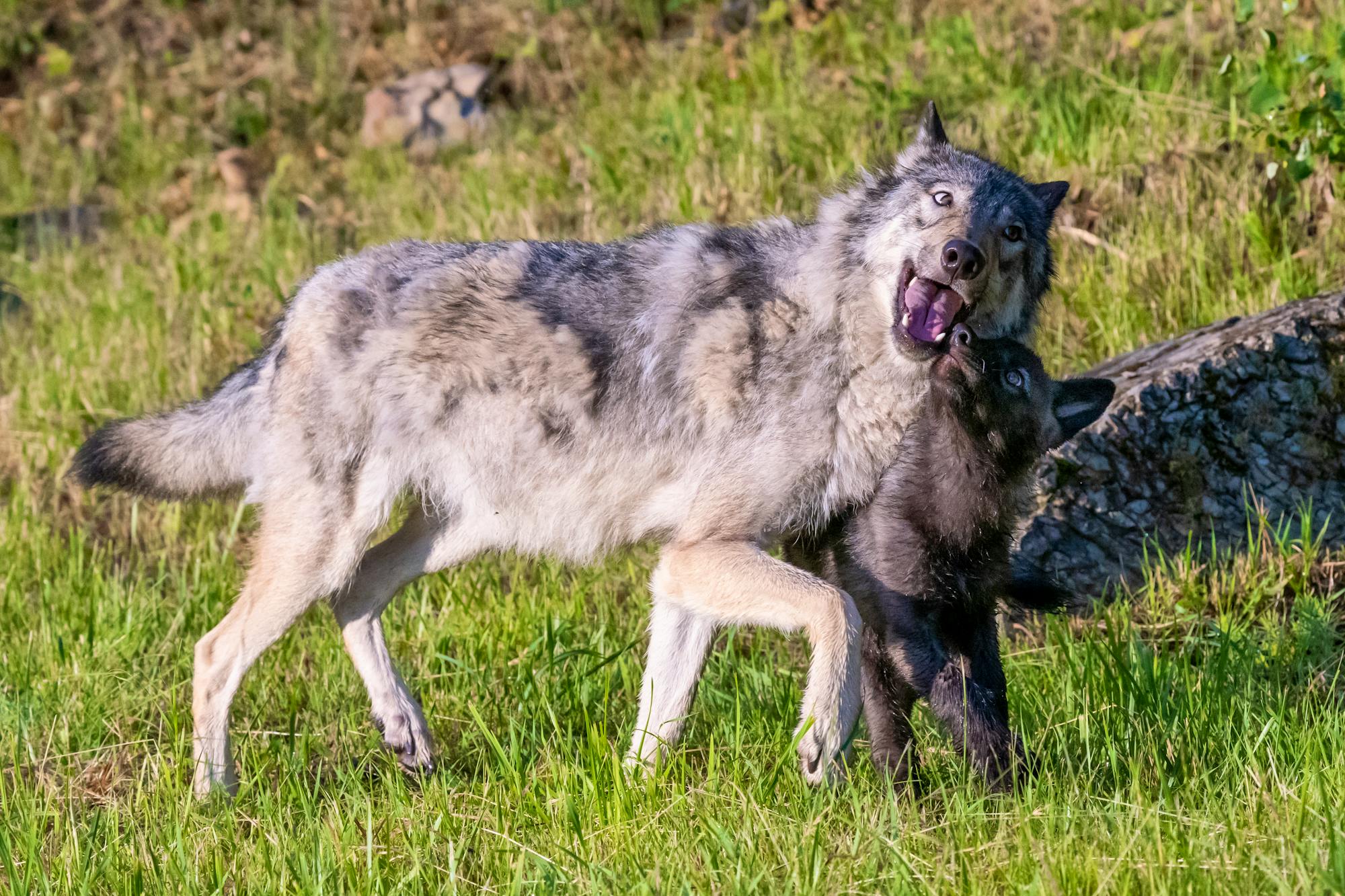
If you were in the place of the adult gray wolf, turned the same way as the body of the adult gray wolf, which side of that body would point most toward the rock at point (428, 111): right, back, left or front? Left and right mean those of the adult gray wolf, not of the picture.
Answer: left

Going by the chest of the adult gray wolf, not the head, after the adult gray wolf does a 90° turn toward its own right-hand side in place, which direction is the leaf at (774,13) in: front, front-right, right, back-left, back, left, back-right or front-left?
back

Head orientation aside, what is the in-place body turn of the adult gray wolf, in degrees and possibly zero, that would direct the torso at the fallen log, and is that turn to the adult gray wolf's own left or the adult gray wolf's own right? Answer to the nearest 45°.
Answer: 0° — it already faces it

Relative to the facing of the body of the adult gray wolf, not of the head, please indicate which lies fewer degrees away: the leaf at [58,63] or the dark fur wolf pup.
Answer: the dark fur wolf pup

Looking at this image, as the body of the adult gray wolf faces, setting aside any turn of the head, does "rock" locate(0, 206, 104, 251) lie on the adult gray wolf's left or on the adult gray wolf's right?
on the adult gray wolf's left

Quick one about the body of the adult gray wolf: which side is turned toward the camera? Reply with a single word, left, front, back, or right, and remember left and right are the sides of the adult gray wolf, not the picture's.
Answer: right

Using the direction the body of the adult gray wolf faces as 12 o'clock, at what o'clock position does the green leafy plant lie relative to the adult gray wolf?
The green leafy plant is roughly at 11 o'clock from the adult gray wolf.

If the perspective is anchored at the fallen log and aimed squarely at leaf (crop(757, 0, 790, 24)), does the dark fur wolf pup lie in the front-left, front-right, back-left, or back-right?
back-left

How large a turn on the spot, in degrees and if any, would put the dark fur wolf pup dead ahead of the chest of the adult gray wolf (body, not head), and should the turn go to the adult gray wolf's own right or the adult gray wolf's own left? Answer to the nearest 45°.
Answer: approximately 45° to the adult gray wolf's own right

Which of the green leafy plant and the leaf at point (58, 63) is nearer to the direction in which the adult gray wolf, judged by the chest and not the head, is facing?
the green leafy plant

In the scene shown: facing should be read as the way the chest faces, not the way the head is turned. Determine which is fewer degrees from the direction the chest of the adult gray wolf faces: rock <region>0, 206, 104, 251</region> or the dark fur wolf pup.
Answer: the dark fur wolf pup
